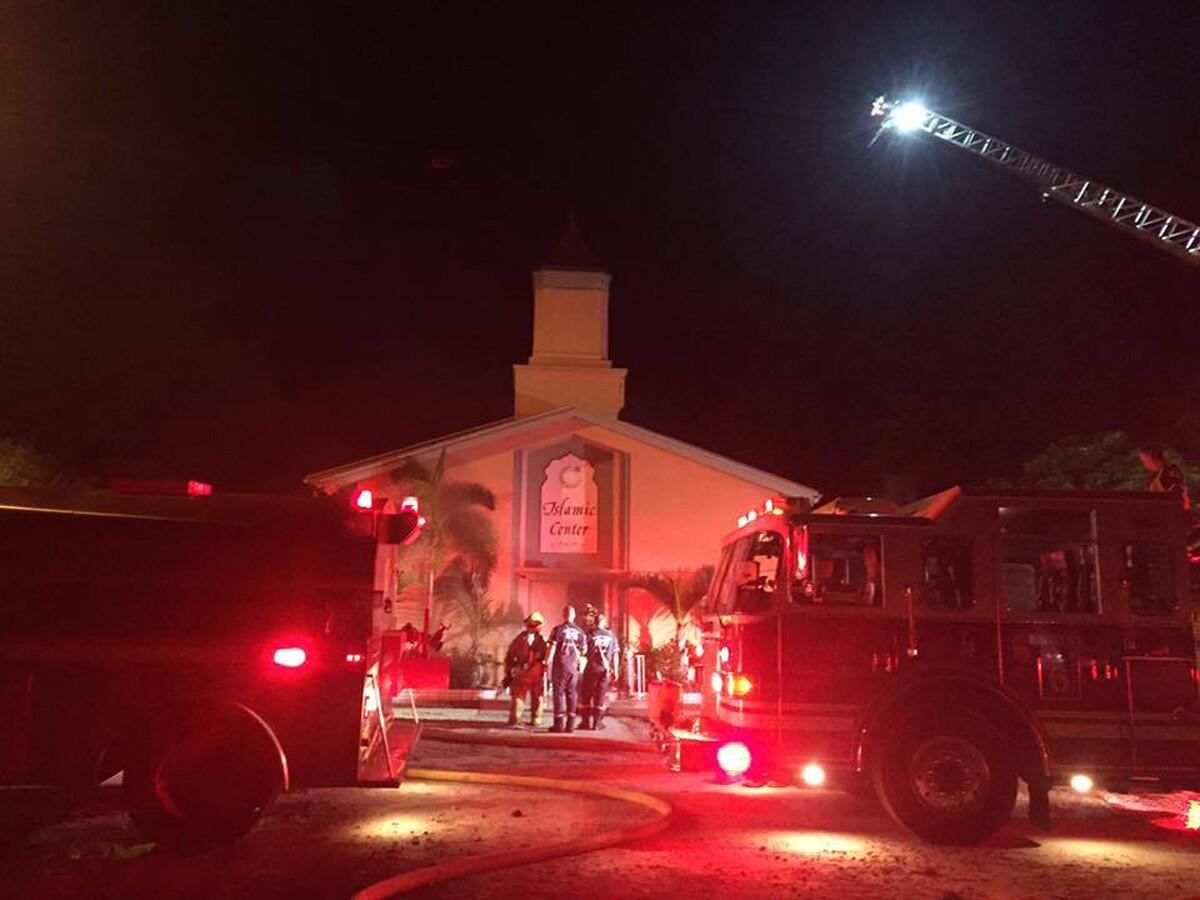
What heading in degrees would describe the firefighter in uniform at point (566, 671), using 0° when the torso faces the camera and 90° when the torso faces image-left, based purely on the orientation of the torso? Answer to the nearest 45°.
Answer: approximately 180°

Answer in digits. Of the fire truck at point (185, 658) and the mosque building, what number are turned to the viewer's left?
1

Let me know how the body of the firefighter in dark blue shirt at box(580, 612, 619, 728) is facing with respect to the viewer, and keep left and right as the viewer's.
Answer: facing away from the viewer

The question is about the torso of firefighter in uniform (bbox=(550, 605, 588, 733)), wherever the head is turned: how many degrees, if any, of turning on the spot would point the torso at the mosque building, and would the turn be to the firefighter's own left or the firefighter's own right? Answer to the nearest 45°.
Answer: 0° — they already face it

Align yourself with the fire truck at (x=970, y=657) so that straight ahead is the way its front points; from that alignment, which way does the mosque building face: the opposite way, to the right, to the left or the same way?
to the left

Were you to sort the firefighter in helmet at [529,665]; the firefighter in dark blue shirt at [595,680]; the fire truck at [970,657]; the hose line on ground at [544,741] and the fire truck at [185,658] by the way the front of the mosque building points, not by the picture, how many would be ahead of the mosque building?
5

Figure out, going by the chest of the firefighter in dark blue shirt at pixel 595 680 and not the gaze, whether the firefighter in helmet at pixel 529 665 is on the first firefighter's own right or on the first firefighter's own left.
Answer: on the first firefighter's own left

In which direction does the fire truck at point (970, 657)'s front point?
to the viewer's left

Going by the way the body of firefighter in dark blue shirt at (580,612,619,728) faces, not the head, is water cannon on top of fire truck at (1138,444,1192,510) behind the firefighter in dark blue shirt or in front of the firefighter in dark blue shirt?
behind

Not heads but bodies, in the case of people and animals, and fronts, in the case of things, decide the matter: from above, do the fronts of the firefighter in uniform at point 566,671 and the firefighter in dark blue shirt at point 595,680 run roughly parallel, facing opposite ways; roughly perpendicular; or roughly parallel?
roughly parallel

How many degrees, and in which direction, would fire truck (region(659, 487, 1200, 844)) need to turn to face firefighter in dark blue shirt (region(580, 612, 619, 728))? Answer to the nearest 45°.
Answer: approximately 45° to its right

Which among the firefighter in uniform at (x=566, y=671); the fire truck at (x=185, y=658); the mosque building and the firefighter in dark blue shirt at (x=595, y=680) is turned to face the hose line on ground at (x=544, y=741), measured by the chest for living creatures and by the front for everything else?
the mosque building

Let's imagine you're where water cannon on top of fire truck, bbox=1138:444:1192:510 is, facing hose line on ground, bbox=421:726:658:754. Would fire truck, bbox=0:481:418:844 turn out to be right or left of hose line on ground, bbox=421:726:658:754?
left

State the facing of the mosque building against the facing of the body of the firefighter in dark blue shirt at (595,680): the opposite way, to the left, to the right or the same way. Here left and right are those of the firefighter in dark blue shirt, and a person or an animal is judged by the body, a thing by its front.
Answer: the opposite way

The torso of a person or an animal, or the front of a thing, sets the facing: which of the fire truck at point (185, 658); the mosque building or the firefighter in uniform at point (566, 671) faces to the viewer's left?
the fire truck

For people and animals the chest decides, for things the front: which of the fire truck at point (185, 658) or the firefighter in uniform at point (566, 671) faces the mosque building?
the firefighter in uniform

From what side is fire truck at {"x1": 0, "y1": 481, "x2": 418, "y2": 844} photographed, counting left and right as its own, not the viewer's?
left

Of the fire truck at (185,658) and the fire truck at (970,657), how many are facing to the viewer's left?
2

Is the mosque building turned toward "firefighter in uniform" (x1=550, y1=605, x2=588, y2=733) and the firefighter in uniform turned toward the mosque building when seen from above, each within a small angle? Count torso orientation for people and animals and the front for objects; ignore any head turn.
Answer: yes

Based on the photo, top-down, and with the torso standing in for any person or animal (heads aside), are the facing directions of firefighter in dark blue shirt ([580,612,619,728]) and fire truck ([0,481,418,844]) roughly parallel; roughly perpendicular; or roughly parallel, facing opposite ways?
roughly perpendicular
